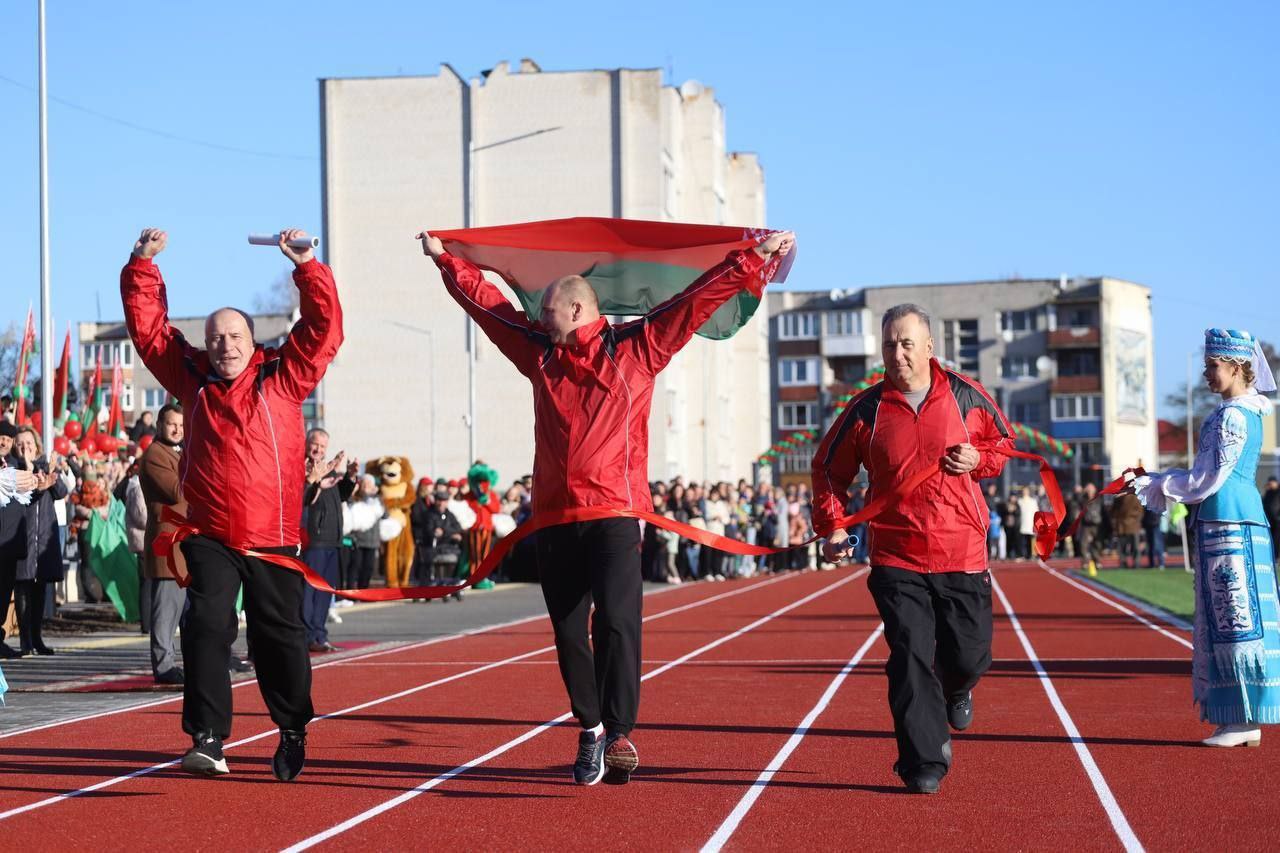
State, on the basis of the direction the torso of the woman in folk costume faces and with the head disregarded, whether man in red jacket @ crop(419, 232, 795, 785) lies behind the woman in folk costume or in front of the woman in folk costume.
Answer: in front

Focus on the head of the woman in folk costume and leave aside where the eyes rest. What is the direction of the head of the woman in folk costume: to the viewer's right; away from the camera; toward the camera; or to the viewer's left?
to the viewer's left

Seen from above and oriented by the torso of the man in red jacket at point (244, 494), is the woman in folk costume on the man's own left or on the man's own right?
on the man's own left

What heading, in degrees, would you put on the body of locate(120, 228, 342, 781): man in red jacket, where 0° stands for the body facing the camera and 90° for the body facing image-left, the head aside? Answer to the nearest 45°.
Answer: approximately 0°

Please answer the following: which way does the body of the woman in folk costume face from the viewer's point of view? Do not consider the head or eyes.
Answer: to the viewer's left

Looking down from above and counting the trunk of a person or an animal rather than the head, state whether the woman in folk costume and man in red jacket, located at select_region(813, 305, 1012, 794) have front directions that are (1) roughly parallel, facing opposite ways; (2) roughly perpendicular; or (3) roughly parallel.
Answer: roughly perpendicular

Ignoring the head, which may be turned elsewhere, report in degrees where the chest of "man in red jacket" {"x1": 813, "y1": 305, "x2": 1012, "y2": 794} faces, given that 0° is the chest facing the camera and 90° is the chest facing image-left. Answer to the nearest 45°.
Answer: approximately 0°

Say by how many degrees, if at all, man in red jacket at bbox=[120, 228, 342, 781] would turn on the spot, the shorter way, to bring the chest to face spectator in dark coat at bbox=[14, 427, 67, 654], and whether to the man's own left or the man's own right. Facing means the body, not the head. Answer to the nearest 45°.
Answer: approximately 180°

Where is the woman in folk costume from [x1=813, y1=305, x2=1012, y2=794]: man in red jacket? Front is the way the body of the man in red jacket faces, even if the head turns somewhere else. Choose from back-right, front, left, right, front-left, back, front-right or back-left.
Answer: back-left

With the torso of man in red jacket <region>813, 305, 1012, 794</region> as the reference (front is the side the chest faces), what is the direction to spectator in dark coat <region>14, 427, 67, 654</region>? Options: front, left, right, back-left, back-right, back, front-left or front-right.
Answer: back-right

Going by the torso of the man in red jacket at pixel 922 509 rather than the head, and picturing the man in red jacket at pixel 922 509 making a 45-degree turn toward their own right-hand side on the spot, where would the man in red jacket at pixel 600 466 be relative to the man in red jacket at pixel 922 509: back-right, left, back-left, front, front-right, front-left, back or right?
front-right

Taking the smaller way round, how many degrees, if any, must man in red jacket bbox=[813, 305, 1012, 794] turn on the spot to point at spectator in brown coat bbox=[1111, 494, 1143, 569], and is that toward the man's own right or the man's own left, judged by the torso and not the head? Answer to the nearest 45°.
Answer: approximately 180°
